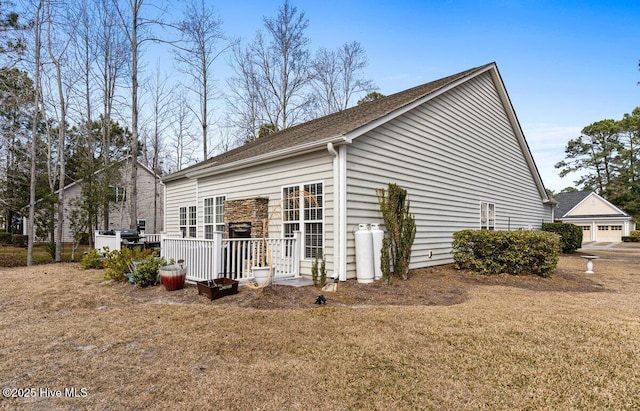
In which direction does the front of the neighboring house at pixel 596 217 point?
toward the camera

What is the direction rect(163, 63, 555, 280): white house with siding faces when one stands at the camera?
facing away from the viewer and to the right of the viewer

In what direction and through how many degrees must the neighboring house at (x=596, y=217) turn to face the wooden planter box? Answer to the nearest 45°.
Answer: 0° — it already faces it

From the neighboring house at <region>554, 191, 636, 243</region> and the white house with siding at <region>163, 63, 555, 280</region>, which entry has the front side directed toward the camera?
the neighboring house

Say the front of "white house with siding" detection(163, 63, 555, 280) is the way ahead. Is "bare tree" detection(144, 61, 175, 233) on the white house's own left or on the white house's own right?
on the white house's own left

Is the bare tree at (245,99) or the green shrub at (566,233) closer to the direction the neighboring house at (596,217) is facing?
the green shrub

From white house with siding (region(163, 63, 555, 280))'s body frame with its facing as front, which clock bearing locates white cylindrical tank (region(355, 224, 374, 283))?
The white cylindrical tank is roughly at 5 o'clock from the white house with siding.

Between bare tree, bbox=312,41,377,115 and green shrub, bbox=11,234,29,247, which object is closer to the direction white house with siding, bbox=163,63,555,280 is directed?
the bare tree

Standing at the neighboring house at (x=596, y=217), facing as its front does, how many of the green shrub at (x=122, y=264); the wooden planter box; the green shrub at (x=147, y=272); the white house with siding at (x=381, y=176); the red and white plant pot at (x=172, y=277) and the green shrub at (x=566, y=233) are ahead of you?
6

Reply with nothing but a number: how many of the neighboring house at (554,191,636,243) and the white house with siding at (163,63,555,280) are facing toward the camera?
1

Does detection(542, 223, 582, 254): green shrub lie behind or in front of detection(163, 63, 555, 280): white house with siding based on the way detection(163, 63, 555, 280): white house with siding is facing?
in front

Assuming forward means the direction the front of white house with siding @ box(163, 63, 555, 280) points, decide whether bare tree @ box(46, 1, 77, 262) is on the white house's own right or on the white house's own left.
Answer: on the white house's own left

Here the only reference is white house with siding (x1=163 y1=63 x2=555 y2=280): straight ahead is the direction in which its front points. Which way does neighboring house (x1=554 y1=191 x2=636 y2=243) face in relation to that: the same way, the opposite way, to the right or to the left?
the opposite way
